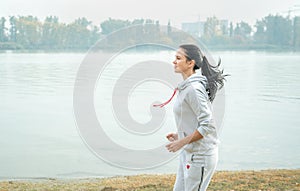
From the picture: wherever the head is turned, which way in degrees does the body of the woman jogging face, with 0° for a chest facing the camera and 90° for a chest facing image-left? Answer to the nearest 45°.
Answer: approximately 90°

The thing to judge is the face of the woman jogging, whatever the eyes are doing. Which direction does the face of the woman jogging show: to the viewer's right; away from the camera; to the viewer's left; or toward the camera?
to the viewer's left
